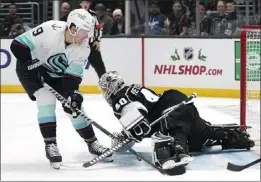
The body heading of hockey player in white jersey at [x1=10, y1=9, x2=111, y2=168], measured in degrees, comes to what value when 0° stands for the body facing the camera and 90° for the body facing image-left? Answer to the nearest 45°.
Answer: approximately 315°

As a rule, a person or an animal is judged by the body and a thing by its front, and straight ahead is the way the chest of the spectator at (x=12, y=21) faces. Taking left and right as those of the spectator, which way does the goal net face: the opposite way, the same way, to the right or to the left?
to the right

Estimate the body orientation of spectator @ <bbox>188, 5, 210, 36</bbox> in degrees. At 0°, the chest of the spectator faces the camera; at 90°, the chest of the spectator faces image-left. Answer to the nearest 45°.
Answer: approximately 0°

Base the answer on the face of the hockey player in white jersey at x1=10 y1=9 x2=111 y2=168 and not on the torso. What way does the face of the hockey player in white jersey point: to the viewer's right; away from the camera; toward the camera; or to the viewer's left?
to the viewer's right

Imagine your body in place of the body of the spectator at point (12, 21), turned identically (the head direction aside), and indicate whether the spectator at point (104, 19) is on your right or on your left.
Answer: on your left

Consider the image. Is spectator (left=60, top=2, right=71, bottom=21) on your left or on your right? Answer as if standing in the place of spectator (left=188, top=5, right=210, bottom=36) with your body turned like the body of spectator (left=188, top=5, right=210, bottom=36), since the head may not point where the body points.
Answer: on your right

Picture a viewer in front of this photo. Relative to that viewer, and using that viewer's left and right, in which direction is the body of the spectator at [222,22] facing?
facing the viewer

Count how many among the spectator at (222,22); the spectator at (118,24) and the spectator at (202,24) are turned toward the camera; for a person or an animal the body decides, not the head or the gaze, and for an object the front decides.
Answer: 3

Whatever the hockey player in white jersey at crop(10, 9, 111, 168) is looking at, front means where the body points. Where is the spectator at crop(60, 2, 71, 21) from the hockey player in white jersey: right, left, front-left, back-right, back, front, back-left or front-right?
back-left

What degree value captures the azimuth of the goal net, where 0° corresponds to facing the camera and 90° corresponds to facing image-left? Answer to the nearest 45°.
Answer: approximately 45°

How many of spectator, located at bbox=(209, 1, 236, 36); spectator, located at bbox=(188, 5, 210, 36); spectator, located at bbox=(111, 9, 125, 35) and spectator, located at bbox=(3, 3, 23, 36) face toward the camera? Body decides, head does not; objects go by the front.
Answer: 4

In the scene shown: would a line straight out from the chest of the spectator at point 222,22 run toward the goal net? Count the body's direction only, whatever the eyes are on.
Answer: yes

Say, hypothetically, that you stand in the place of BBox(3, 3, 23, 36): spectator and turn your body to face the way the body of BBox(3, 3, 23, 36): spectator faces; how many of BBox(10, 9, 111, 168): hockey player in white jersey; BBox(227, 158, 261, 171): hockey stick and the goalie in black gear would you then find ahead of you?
3
